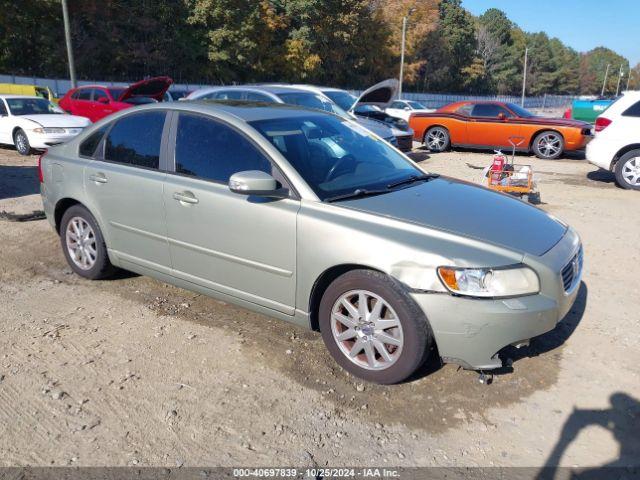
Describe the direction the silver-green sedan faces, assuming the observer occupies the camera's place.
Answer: facing the viewer and to the right of the viewer

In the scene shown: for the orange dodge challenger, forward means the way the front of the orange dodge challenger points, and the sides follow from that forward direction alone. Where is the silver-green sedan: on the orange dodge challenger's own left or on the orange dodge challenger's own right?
on the orange dodge challenger's own right

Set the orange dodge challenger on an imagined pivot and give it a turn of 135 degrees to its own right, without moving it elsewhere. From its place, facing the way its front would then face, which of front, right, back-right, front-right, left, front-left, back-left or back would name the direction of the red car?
front-right

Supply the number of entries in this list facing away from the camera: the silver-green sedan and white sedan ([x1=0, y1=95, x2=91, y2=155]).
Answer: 0

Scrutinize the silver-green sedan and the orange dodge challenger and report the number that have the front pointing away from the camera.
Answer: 0

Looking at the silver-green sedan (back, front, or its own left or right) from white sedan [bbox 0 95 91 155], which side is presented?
back

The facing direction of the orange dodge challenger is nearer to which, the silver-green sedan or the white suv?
the white suv

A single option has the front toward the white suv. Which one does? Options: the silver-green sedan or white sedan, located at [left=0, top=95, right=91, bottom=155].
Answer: the white sedan

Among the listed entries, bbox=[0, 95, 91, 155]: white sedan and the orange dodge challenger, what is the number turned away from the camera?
0

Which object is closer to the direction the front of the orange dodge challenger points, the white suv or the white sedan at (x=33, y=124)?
the white suv

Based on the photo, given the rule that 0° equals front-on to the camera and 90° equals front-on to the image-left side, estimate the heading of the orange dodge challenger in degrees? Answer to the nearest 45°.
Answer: approximately 270°

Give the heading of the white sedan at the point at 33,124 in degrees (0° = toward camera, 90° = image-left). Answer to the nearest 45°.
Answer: approximately 315°

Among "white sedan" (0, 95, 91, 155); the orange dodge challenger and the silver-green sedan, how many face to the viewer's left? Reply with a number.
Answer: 0

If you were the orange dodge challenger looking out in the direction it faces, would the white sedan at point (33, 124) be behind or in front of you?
behind

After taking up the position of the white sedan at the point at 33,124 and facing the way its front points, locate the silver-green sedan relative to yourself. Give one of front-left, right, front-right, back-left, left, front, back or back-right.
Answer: front-right

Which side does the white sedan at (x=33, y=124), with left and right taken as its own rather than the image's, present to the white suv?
front

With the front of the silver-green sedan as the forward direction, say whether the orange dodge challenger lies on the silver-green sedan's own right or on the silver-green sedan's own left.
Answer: on the silver-green sedan's own left
